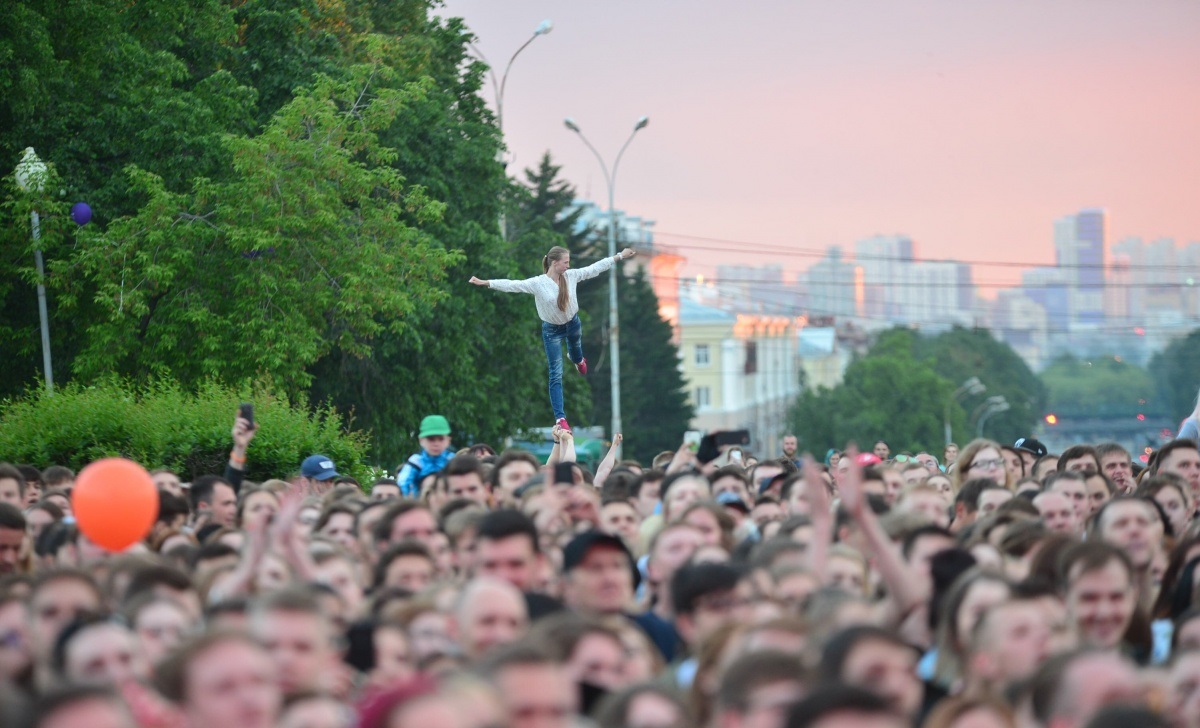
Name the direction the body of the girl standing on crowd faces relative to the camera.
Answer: toward the camera

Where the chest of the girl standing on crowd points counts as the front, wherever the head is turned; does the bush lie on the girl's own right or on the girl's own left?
on the girl's own right

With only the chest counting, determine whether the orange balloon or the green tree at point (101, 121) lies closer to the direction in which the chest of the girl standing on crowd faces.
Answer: the orange balloon

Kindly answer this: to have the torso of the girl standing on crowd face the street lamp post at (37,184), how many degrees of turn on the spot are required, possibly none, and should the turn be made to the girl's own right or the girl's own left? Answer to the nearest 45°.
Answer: approximately 135° to the girl's own right

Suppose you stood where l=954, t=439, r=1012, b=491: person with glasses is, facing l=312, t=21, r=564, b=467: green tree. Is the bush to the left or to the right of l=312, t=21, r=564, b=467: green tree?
left

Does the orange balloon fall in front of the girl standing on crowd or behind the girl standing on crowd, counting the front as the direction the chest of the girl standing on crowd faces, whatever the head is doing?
in front

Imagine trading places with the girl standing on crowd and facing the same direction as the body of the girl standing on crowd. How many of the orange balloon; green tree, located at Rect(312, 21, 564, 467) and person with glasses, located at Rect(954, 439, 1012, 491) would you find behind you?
1

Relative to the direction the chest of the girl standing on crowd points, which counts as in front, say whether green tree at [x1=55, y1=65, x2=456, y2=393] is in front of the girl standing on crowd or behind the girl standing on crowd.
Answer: behind

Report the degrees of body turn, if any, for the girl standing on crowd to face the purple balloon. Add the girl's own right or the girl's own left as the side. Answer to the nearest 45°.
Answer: approximately 135° to the girl's own right

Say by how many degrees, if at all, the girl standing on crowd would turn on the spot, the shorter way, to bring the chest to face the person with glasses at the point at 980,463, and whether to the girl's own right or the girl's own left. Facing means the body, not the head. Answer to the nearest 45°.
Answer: approximately 45° to the girl's own left
